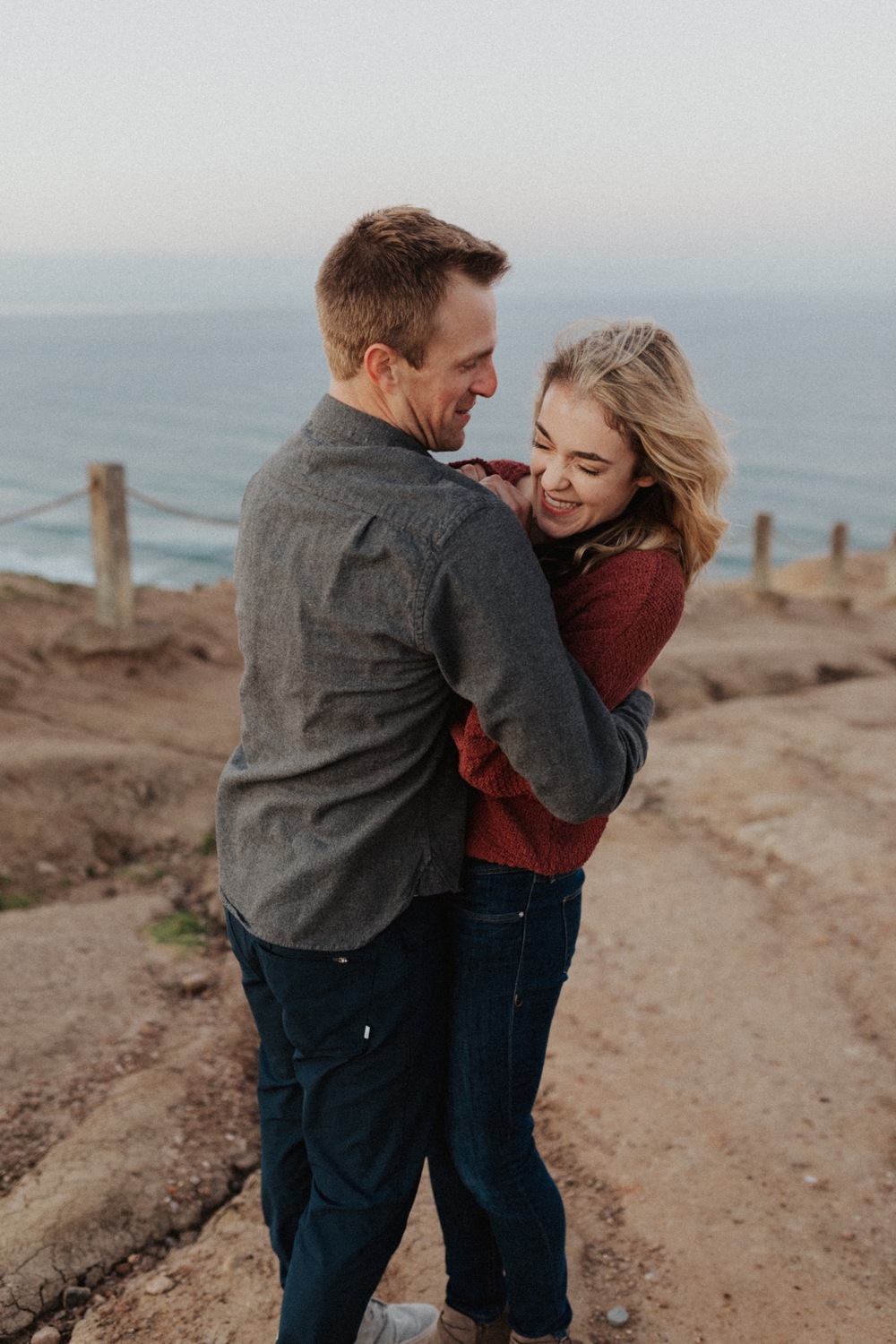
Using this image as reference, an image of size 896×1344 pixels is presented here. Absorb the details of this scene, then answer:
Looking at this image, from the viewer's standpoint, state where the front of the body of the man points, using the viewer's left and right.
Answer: facing away from the viewer and to the right of the viewer

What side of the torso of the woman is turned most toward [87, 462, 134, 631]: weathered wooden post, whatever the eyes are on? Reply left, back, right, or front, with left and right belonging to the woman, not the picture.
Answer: right

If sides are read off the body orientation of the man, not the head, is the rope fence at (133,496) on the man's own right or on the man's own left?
on the man's own left

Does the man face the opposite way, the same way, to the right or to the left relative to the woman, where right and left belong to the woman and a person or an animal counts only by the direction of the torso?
the opposite way

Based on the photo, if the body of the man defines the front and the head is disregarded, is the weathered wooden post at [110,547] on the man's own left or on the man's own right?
on the man's own left

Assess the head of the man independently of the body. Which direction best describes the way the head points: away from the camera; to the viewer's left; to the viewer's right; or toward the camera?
to the viewer's right
